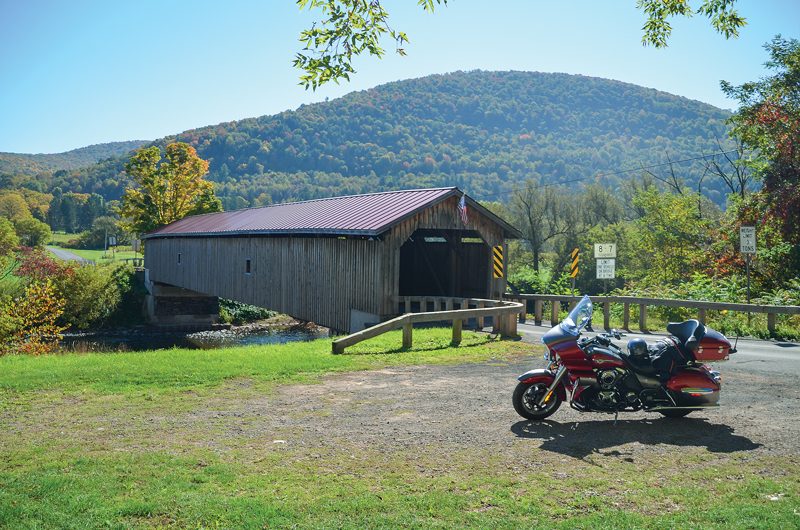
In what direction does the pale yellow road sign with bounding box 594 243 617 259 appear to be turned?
toward the camera

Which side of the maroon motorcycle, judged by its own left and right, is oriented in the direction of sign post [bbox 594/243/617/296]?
right

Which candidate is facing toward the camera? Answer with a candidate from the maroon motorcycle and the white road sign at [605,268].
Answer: the white road sign

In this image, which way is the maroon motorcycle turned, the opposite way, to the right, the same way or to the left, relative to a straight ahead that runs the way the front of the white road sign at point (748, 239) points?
to the right

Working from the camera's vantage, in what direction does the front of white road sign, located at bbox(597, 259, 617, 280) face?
facing the viewer

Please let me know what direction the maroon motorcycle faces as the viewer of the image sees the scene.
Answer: facing to the left of the viewer

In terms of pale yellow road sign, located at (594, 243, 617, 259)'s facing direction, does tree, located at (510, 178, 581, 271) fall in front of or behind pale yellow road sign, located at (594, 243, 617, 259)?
behind

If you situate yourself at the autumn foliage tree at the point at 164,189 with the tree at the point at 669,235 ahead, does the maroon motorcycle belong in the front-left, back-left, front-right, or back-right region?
front-right

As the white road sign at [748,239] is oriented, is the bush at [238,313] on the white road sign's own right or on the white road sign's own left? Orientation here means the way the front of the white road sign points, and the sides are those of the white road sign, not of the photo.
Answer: on the white road sign's own right

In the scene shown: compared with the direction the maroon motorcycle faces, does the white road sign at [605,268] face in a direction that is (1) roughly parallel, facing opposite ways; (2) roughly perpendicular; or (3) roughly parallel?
roughly perpendicular

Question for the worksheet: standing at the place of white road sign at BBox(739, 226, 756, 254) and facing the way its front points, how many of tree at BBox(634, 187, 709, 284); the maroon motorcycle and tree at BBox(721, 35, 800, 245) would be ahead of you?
1

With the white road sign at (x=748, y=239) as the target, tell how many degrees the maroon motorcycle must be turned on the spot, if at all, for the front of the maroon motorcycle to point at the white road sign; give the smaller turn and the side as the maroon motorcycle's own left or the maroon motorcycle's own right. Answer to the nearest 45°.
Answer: approximately 90° to the maroon motorcycle's own right

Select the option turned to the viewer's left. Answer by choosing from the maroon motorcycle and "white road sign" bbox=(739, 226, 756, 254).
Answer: the maroon motorcycle

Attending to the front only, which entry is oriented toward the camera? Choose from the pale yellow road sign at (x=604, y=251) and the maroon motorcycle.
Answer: the pale yellow road sign

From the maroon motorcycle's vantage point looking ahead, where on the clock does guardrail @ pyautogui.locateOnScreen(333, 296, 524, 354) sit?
The guardrail is roughly at 2 o'clock from the maroon motorcycle.
